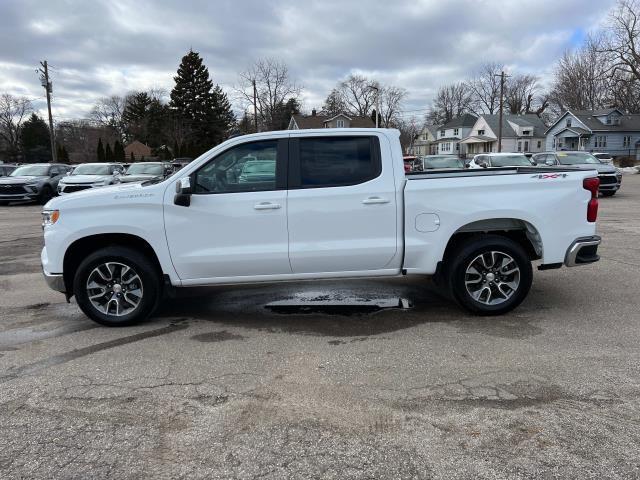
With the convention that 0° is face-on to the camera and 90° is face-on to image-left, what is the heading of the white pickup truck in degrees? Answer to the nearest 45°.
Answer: approximately 90°

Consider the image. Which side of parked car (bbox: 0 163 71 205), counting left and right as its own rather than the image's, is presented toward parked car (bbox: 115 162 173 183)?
left

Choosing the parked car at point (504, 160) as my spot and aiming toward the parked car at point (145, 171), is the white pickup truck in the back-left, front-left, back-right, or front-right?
front-left

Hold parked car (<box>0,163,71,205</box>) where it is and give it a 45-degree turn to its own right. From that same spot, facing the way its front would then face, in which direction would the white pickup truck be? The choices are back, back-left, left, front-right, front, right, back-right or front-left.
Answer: left

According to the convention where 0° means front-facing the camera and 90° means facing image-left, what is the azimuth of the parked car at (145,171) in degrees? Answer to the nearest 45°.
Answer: approximately 45°

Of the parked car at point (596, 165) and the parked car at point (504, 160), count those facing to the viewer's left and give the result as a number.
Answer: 0

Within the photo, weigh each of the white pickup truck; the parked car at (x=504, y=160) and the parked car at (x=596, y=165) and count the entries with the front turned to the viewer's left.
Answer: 1

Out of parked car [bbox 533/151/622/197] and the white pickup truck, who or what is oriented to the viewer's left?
the white pickup truck

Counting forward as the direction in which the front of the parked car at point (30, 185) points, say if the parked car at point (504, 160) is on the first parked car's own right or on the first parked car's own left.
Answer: on the first parked car's own left

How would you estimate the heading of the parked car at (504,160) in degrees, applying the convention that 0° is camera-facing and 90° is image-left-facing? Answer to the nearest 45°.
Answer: approximately 315°

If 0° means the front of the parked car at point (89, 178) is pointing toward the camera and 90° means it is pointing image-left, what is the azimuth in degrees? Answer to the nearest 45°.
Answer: approximately 45°

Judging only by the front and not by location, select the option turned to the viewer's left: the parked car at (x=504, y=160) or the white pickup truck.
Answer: the white pickup truck

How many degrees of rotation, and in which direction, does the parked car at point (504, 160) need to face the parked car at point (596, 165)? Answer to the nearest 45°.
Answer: approximately 45° to its left
